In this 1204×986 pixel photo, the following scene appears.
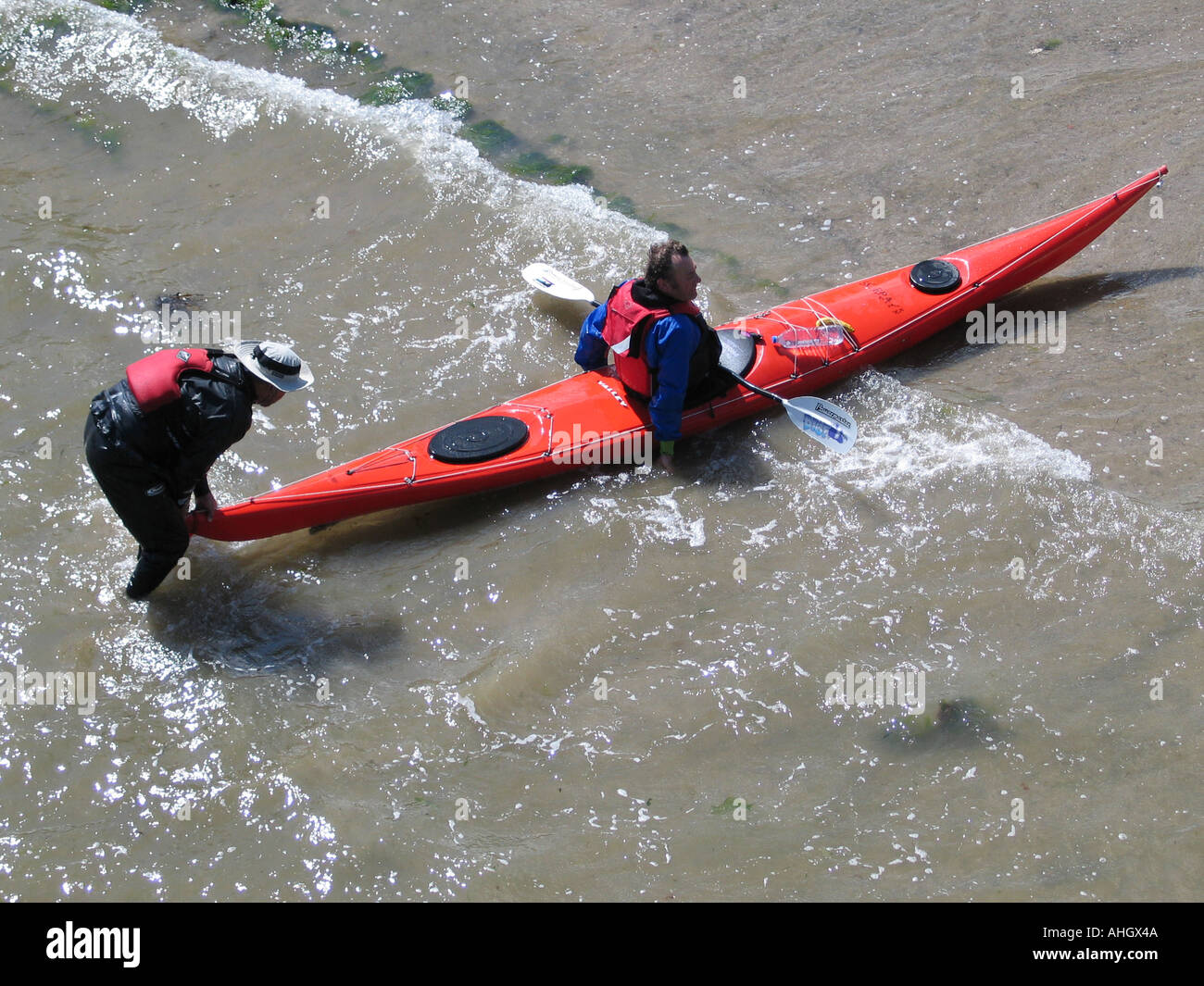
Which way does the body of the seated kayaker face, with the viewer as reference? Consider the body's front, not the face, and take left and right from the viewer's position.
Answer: facing away from the viewer and to the right of the viewer

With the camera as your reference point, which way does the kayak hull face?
facing away from the viewer and to the right of the viewer

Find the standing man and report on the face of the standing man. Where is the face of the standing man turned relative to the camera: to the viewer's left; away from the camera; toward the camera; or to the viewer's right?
to the viewer's right

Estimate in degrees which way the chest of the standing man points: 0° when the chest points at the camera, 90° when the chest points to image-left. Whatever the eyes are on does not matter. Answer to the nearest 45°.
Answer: approximately 270°

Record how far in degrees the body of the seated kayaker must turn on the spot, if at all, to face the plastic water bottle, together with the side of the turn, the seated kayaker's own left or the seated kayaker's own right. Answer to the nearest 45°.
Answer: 0° — they already face it

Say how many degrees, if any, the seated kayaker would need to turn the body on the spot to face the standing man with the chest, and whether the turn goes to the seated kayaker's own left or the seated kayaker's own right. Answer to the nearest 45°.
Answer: approximately 180°

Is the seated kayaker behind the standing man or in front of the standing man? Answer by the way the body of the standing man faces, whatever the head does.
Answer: in front
